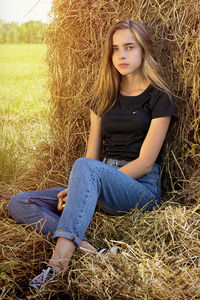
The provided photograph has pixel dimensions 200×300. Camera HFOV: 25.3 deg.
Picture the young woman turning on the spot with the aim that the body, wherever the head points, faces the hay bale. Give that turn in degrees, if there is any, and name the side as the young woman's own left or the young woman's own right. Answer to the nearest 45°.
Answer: approximately 135° to the young woman's own right

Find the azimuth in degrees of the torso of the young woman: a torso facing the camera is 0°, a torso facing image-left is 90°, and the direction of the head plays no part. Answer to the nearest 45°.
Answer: approximately 45°
